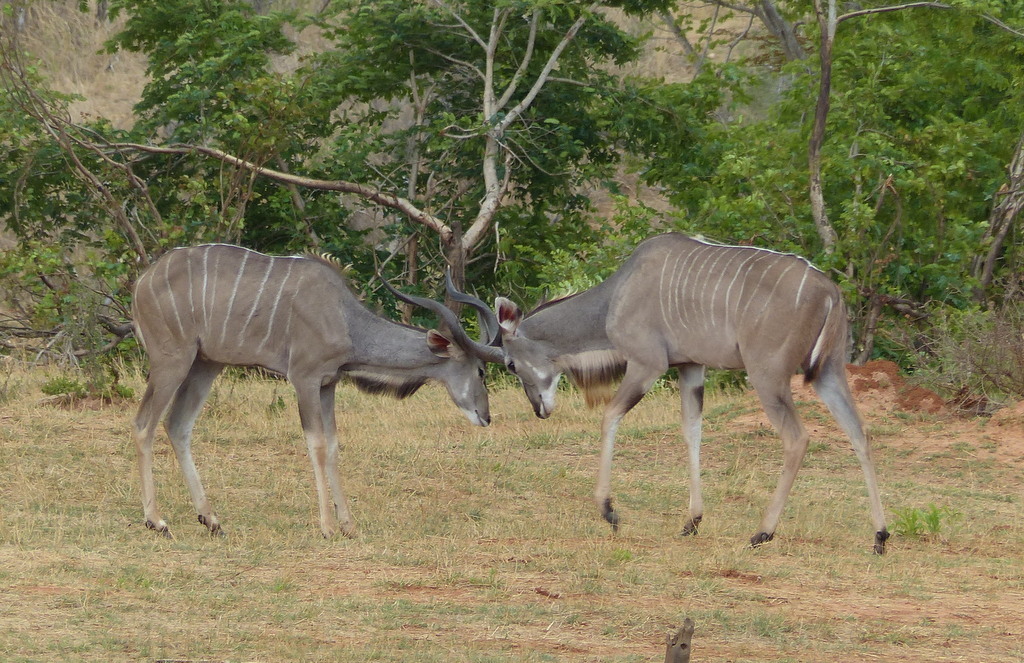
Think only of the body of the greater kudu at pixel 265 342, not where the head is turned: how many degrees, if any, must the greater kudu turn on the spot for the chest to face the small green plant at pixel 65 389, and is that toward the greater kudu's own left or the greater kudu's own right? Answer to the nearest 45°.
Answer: approximately 135° to the greater kudu's own left

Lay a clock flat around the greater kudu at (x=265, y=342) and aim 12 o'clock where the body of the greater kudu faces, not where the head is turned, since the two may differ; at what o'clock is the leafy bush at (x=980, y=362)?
The leafy bush is roughly at 11 o'clock from the greater kudu.

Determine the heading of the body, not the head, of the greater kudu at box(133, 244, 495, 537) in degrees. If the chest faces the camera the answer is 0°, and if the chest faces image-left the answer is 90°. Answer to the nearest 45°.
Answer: approximately 270°

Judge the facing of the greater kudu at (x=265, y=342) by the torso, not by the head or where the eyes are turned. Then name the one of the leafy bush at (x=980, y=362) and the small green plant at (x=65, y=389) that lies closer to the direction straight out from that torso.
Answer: the leafy bush

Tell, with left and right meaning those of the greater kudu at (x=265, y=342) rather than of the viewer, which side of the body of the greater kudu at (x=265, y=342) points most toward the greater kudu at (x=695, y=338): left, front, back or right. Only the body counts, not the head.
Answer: front

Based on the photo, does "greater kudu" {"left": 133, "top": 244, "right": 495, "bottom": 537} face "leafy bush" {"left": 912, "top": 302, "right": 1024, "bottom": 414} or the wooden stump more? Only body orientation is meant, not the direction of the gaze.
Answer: the leafy bush

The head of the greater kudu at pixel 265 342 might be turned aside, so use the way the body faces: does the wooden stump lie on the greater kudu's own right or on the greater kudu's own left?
on the greater kudu's own right

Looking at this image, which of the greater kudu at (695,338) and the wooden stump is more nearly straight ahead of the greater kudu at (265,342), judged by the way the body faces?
the greater kudu

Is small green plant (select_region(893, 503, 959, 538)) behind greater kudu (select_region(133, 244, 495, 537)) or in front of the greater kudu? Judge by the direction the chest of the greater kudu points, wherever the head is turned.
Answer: in front
